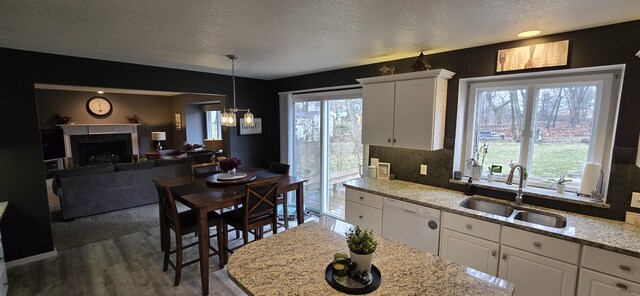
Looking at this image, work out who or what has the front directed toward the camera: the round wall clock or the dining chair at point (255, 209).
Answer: the round wall clock

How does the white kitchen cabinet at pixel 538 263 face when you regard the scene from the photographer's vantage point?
facing the viewer and to the left of the viewer

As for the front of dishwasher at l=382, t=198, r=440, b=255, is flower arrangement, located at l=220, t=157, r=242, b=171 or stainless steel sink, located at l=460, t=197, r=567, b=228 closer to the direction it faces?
the flower arrangement

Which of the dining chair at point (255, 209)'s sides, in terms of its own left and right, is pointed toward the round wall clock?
front

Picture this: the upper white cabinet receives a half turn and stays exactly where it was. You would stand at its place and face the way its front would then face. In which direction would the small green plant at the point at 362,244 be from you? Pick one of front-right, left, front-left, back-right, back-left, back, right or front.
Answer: back-right

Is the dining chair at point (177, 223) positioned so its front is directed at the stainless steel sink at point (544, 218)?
no

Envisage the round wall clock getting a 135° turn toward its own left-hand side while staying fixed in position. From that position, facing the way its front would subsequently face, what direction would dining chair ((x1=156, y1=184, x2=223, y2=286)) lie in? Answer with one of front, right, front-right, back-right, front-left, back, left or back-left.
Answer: back-right

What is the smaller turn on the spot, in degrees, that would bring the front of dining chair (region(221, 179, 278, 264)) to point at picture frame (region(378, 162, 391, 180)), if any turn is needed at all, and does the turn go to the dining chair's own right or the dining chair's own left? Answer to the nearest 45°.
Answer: approximately 135° to the dining chair's own right

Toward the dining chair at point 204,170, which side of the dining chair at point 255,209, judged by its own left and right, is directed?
front

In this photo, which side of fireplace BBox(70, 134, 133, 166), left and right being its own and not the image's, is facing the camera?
front

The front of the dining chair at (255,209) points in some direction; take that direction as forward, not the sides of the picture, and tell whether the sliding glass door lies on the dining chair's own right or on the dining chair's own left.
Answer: on the dining chair's own right

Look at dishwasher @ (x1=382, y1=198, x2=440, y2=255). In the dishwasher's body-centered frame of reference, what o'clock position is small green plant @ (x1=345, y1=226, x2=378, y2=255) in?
The small green plant is roughly at 11 o'clock from the dishwasher.

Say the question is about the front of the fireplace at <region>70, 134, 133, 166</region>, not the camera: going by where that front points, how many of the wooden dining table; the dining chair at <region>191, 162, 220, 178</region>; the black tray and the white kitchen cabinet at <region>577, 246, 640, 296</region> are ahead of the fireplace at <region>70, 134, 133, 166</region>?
4

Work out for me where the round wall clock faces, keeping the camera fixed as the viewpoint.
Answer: facing the viewer
